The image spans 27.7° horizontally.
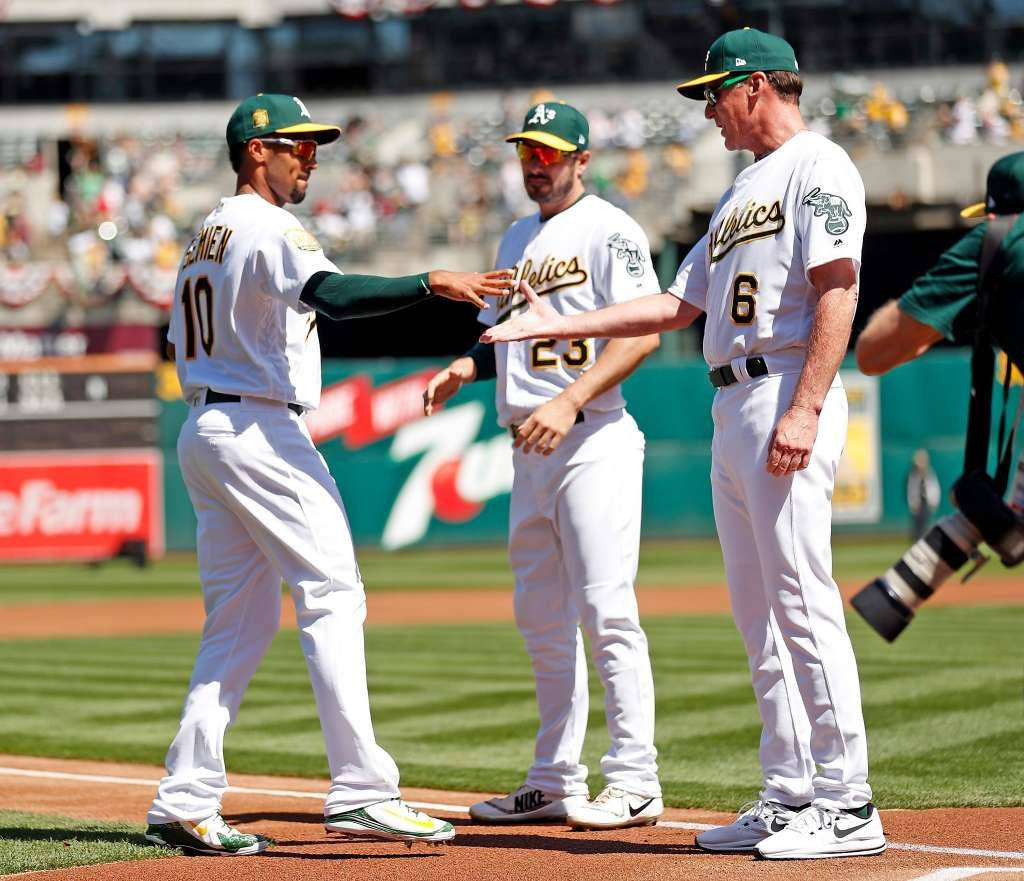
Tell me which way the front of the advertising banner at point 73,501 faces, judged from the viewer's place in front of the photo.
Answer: facing the viewer

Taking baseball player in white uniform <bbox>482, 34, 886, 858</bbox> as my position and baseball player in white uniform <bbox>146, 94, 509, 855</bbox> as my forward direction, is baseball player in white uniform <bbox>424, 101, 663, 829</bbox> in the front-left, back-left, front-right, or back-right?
front-right

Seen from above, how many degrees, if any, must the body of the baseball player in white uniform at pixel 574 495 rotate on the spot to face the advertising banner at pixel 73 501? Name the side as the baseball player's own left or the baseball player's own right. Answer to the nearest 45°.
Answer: approximately 135° to the baseball player's own right

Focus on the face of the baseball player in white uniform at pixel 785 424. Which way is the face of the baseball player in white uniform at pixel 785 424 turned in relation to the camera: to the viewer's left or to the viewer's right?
to the viewer's left

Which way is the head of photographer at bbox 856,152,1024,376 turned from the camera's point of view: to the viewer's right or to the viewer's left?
to the viewer's left

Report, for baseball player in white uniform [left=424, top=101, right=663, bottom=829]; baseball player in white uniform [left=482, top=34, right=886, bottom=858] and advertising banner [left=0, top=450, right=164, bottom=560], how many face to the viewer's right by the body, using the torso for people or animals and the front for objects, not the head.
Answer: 0

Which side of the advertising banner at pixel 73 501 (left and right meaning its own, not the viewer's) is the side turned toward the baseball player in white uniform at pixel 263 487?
front

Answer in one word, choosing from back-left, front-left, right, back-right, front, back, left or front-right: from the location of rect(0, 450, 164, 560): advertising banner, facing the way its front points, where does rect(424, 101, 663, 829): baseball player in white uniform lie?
front

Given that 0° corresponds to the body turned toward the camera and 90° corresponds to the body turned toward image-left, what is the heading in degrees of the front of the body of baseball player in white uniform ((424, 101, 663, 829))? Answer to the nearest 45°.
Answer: approximately 45°

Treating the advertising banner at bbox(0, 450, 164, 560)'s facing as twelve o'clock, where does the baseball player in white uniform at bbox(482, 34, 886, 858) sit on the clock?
The baseball player in white uniform is roughly at 12 o'clock from the advertising banner.

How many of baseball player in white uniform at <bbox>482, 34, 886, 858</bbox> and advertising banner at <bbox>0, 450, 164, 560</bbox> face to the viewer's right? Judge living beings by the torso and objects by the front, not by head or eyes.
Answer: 0

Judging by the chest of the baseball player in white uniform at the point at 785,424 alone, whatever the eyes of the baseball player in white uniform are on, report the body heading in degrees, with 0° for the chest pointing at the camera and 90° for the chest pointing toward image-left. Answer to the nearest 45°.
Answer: approximately 45°

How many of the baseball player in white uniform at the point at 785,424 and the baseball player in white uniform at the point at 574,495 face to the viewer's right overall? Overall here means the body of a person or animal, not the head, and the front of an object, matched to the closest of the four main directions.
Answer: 0

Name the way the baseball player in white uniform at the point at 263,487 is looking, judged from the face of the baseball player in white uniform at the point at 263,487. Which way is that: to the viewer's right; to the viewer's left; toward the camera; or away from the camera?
to the viewer's right

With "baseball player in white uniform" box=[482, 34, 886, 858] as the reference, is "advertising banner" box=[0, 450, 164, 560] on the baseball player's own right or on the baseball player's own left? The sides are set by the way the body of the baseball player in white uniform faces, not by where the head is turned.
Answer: on the baseball player's own right

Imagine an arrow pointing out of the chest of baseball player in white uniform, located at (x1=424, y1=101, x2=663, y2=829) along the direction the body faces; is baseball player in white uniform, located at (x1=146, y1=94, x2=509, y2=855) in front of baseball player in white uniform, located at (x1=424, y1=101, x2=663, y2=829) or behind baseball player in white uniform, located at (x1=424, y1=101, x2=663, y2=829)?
in front
